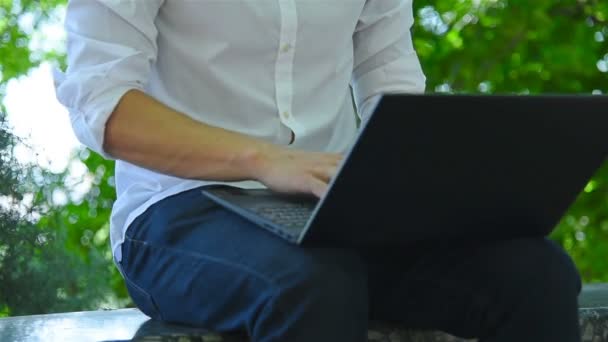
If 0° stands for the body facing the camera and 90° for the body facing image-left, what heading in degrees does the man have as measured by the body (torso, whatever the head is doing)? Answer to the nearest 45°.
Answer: approximately 315°

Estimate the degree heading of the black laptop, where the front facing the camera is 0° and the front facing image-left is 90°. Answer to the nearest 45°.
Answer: approximately 135°
